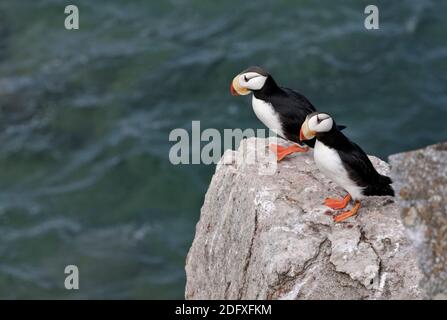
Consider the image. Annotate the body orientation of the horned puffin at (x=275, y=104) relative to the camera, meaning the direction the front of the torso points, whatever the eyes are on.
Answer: to the viewer's left

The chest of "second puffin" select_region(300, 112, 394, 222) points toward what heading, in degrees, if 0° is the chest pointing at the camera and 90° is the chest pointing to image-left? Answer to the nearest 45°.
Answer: approximately 90°

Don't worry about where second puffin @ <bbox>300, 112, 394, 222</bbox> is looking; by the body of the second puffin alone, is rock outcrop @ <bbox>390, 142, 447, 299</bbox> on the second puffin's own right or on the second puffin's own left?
on the second puffin's own left

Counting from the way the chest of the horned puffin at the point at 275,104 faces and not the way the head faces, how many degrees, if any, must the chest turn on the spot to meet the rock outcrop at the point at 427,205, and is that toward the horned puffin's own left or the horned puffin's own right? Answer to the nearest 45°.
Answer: approximately 135° to the horned puffin's own left

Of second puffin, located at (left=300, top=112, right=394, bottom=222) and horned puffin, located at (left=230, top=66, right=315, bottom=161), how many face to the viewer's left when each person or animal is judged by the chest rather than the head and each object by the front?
2
